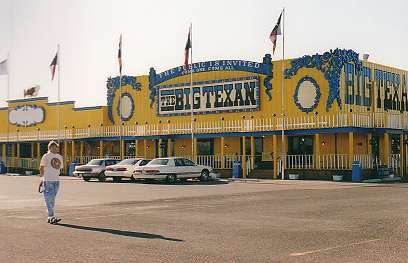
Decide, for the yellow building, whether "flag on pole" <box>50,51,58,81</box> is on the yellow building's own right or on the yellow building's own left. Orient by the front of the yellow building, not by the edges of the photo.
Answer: on the yellow building's own right

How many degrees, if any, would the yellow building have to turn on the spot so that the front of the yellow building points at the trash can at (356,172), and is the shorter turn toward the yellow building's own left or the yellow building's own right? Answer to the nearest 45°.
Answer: approximately 90° to the yellow building's own left

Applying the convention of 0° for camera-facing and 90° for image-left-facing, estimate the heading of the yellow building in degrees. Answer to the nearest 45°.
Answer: approximately 45°

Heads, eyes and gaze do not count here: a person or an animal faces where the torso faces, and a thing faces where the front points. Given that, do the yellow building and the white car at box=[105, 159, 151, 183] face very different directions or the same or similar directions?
very different directions

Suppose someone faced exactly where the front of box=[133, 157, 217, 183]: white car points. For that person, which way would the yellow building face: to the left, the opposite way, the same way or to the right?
the opposite way

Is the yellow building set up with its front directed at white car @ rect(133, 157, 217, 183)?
yes

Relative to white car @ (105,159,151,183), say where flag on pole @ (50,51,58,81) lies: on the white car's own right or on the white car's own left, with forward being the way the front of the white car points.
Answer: on the white car's own left

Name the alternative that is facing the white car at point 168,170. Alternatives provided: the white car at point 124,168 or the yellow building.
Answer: the yellow building
